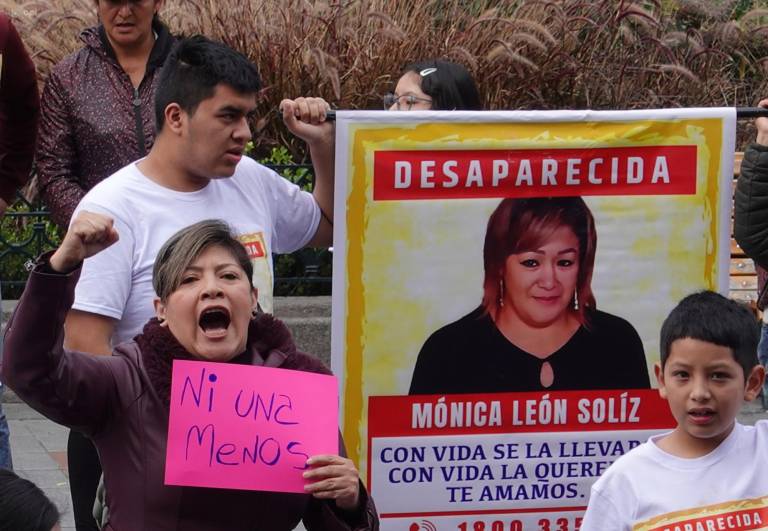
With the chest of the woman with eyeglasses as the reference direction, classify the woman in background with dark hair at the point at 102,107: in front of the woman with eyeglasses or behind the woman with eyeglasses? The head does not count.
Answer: in front

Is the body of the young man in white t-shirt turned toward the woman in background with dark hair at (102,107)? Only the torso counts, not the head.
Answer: no

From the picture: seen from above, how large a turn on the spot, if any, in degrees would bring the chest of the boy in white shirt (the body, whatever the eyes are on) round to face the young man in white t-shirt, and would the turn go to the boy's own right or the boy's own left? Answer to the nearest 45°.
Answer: approximately 90° to the boy's own right

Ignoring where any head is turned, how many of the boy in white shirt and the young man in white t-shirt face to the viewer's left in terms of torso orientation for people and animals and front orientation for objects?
0

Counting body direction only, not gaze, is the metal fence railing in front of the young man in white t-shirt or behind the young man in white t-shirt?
behind

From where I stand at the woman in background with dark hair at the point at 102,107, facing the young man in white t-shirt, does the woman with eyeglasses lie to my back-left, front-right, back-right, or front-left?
front-left

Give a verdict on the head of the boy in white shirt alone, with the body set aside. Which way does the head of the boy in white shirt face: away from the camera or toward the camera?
toward the camera

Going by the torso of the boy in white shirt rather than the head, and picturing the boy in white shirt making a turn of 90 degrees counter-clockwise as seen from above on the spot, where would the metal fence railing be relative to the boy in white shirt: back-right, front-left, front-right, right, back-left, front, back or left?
back-left

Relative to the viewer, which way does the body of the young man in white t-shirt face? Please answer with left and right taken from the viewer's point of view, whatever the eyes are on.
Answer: facing the viewer and to the right of the viewer

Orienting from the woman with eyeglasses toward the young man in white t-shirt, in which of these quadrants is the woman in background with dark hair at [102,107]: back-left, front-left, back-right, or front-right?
front-right

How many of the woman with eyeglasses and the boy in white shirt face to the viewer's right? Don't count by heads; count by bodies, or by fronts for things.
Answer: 0

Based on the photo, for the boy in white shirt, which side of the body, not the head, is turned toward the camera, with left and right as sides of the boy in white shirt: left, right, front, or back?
front

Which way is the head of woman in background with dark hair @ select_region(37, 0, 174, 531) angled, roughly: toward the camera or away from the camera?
toward the camera

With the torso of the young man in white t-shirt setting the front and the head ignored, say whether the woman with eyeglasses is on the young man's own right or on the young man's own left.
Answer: on the young man's own left
